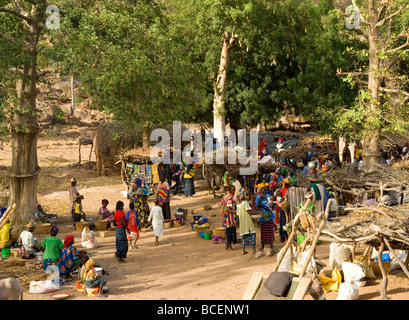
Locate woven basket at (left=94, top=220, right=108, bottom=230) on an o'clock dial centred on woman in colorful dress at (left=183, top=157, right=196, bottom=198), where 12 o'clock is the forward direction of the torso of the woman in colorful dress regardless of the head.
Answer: The woven basket is roughly at 1 o'clock from the woman in colorful dress.

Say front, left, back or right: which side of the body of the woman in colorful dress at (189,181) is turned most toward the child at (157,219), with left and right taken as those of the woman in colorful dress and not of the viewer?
front

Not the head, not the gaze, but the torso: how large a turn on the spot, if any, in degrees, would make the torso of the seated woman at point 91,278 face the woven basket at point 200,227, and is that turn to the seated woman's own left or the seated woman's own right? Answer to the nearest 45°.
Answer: approximately 90° to the seated woman's own left
